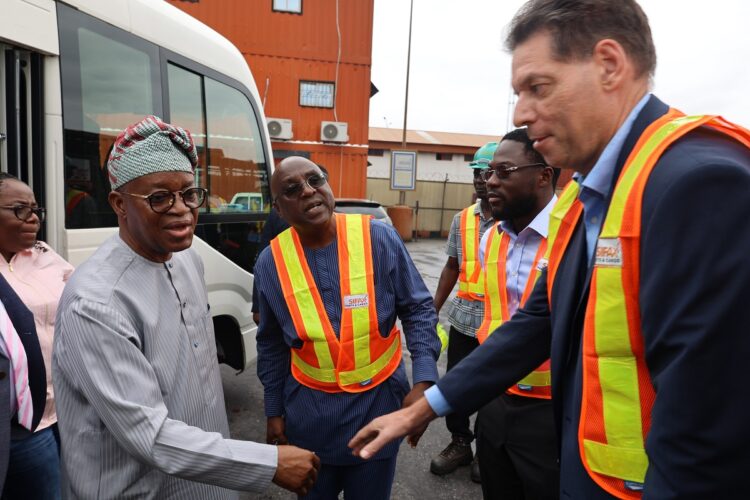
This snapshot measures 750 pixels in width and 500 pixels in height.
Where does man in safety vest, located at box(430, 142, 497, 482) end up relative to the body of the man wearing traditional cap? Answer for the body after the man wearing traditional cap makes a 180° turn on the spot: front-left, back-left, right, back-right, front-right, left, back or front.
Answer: right

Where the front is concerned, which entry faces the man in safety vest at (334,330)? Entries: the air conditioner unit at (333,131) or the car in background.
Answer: the air conditioner unit

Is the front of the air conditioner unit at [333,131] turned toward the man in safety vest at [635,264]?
yes

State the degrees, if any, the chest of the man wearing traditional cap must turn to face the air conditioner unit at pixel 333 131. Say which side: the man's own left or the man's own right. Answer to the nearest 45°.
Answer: approximately 135° to the man's own left

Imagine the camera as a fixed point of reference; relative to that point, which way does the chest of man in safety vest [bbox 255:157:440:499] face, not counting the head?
toward the camera

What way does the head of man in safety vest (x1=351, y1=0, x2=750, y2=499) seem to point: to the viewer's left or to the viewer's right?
to the viewer's left

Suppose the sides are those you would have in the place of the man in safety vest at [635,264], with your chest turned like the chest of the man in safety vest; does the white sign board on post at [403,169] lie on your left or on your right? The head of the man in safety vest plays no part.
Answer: on your right

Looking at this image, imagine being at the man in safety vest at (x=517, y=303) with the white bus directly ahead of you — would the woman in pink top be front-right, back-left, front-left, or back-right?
front-left

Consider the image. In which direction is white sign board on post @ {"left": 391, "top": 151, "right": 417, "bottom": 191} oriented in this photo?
toward the camera

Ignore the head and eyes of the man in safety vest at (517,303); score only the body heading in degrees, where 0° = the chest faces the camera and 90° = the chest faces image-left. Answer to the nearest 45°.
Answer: approximately 45°

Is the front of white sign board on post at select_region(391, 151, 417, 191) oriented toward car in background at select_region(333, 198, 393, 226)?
yes

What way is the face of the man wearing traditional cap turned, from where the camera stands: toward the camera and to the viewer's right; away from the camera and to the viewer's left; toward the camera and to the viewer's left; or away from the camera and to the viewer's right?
toward the camera and to the viewer's right
